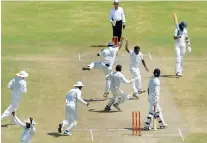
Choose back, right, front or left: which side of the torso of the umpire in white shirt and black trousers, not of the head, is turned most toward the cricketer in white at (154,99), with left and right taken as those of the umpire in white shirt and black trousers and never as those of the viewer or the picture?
front

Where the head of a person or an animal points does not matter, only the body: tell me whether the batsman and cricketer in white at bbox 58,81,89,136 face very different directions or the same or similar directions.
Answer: very different directions

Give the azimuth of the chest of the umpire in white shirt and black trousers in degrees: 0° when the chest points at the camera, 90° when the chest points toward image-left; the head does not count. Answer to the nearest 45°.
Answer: approximately 0°

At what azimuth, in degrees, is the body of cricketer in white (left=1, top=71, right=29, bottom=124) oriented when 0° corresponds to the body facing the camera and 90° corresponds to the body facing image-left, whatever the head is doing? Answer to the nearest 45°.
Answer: approximately 225°

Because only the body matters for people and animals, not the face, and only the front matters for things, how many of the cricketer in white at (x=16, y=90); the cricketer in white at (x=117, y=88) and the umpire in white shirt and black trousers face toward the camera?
1

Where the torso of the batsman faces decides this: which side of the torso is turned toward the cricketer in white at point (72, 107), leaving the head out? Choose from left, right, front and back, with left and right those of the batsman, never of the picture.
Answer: front

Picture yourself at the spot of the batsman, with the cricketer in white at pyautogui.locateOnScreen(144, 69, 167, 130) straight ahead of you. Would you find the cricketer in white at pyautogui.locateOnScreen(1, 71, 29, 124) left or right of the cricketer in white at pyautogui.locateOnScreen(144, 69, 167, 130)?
right
